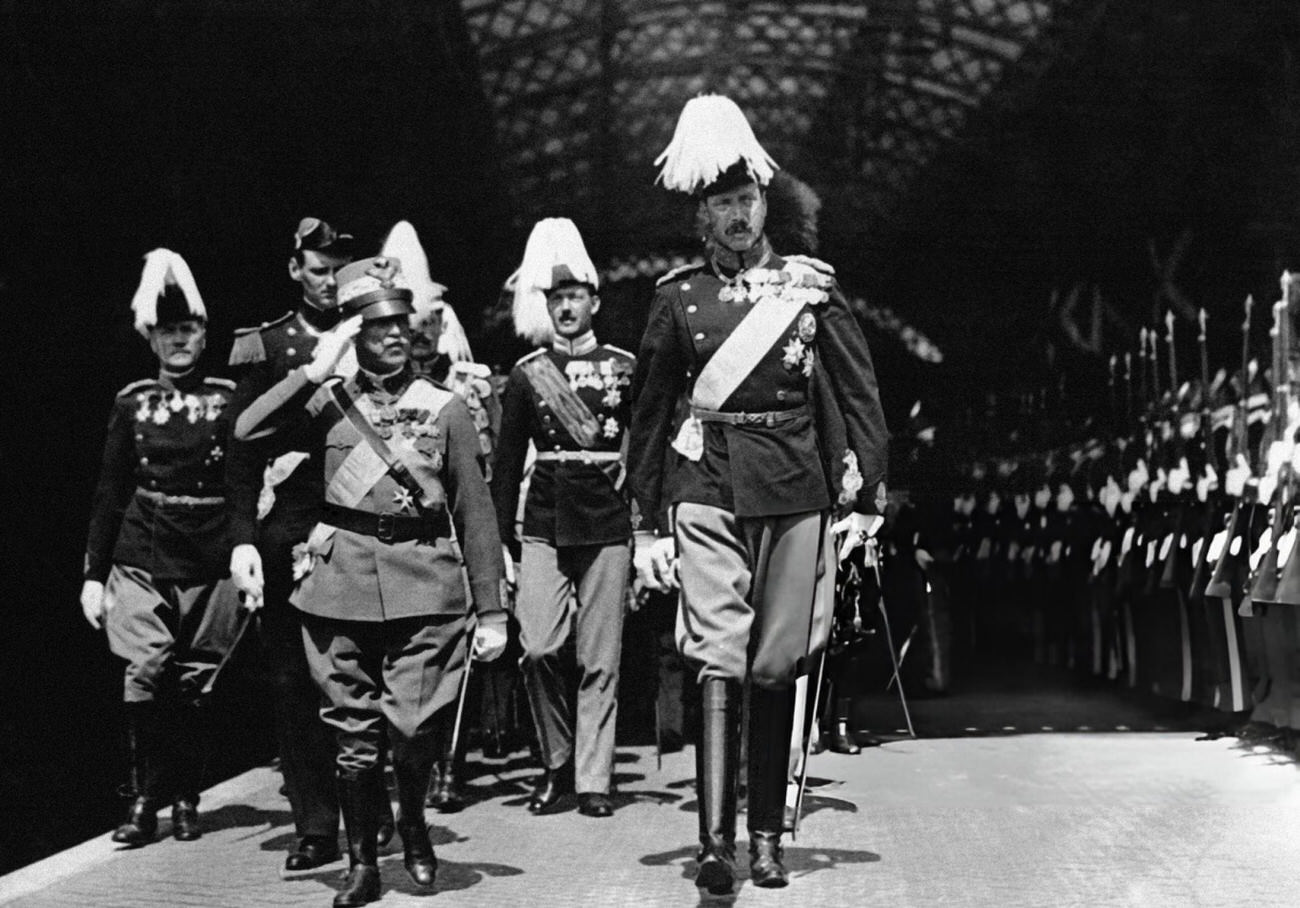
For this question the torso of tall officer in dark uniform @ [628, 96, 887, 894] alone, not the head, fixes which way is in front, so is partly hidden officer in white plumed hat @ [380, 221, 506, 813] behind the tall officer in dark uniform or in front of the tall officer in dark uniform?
behind

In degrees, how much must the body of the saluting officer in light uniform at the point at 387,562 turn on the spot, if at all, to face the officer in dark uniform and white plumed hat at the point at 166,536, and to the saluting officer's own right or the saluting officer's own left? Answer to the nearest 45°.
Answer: approximately 135° to the saluting officer's own right

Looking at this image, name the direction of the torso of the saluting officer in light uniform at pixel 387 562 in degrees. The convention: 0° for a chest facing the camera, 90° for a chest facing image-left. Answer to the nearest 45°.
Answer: approximately 0°
